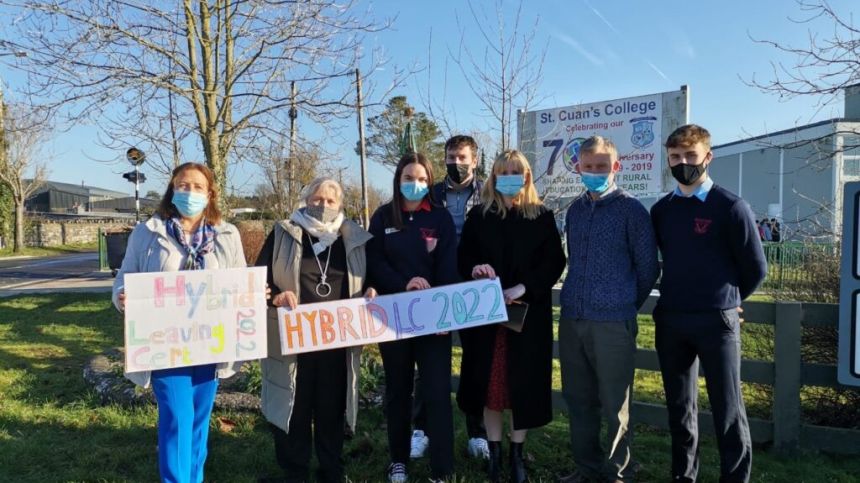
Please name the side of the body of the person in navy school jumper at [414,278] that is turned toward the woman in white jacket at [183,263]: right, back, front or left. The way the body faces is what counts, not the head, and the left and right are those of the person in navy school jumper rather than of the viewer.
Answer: right

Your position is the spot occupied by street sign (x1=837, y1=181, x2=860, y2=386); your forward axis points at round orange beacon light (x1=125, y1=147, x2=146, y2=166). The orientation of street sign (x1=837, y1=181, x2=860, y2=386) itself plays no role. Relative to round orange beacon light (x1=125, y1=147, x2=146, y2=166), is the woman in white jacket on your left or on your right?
left

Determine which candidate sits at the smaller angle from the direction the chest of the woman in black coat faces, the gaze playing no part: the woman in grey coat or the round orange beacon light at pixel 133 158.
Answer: the woman in grey coat

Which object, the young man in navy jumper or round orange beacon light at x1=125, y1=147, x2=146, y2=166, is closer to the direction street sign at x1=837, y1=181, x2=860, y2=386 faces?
the young man in navy jumper

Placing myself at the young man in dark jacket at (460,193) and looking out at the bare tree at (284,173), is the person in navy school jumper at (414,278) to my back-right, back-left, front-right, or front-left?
back-left

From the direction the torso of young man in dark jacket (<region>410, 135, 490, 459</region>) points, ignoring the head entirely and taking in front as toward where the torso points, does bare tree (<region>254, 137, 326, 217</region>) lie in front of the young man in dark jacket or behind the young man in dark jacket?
behind

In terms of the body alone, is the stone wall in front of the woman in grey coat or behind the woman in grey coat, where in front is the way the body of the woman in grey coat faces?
behind

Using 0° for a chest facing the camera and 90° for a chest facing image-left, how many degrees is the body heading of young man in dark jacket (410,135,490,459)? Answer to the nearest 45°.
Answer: approximately 0°

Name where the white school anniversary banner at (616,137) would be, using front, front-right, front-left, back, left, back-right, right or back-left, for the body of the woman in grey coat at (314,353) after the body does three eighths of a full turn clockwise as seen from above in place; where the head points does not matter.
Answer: right
